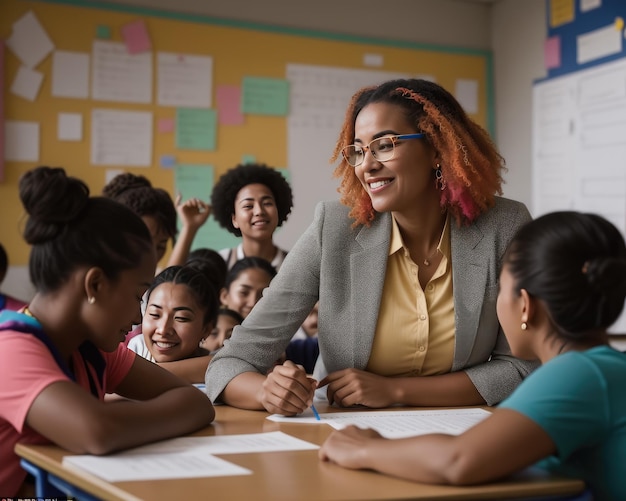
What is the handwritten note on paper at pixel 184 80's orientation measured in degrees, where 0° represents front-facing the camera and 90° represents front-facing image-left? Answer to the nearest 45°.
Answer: approximately 0°

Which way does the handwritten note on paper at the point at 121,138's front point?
toward the camera

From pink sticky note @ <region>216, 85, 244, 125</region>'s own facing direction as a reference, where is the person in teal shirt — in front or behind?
in front

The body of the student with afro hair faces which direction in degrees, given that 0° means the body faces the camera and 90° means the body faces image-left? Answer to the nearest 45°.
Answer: approximately 0°

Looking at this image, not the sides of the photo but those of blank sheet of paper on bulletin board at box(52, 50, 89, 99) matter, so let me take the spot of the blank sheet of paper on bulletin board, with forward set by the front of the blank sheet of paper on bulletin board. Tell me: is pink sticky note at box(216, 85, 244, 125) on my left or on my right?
on my left

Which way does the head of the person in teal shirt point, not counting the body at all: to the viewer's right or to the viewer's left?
to the viewer's left

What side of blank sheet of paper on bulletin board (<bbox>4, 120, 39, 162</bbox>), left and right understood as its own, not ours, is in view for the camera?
front

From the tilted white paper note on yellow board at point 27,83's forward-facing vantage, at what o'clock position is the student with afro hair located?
The student with afro hair is roughly at 11 o'clock from the tilted white paper note on yellow board.

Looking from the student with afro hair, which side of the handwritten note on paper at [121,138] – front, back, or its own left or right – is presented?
front

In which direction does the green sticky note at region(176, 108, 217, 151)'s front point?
toward the camera
